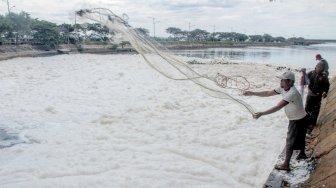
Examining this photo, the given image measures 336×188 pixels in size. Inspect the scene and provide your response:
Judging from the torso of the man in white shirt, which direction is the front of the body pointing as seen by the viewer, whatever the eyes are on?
to the viewer's left
